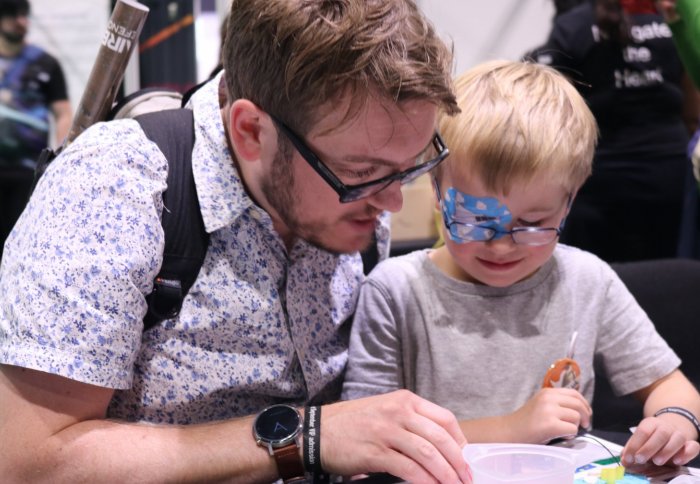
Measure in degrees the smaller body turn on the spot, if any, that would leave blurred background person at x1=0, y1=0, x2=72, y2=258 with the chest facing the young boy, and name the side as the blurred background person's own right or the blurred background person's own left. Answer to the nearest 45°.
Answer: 0° — they already face them

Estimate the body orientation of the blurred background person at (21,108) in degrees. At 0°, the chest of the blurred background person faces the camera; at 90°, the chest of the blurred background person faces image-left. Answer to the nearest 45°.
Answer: approximately 0°

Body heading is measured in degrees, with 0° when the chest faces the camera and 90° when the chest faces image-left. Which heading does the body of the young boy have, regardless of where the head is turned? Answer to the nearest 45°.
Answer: approximately 0°

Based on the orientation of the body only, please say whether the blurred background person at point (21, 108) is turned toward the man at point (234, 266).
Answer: yes

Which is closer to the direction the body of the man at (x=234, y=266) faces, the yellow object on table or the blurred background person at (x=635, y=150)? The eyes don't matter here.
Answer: the yellow object on table

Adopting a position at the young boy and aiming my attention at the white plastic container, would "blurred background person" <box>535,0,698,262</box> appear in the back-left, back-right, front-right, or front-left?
back-left

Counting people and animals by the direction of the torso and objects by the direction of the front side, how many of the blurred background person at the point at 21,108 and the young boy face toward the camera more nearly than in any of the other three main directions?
2

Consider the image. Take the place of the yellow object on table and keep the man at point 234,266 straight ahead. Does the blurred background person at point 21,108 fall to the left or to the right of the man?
right

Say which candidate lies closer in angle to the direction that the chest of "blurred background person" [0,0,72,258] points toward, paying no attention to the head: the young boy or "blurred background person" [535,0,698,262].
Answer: the young boy

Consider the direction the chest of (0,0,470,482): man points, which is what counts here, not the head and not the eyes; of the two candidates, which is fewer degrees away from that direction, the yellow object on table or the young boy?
the yellow object on table

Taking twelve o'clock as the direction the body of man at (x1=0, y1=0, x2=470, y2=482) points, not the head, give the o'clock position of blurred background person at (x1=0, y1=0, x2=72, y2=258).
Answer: The blurred background person is roughly at 7 o'clock from the man.

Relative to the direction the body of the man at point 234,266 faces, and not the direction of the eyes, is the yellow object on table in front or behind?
in front

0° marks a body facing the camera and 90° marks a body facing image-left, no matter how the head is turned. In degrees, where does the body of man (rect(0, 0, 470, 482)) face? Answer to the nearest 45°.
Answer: approximately 315°
